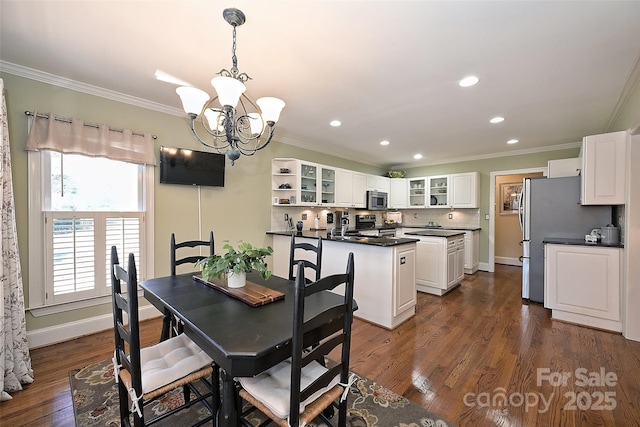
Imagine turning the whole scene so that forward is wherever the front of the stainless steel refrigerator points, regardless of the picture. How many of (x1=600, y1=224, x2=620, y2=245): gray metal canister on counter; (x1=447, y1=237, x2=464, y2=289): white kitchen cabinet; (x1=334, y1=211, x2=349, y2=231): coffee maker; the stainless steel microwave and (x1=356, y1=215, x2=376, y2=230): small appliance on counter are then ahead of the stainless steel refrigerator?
4

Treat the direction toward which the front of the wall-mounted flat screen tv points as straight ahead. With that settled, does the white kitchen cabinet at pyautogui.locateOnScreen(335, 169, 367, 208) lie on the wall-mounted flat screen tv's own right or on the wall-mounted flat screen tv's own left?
on the wall-mounted flat screen tv's own left

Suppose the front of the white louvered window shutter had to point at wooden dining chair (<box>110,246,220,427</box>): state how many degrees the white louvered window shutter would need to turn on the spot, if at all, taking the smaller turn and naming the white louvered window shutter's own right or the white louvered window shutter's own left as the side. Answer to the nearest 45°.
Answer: approximately 45° to the white louvered window shutter's own right

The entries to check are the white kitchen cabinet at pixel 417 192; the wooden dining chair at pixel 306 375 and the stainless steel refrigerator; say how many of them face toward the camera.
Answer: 1

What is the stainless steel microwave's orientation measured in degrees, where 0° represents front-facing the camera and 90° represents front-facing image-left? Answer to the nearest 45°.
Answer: approximately 315°

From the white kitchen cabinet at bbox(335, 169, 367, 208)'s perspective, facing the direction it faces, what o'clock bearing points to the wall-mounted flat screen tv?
The wall-mounted flat screen tv is roughly at 3 o'clock from the white kitchen cabinet.

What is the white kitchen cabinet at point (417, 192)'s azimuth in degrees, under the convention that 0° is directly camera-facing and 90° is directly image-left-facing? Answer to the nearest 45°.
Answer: approximately 0°

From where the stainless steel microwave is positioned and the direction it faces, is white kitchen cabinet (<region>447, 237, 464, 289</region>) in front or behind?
in front

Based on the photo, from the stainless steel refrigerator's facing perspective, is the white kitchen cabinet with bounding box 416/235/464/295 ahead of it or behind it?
ahead

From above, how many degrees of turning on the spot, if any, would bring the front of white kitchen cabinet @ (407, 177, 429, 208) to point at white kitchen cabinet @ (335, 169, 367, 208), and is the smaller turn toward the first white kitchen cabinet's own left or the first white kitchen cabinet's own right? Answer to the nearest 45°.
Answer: approximately 45° to the first white kitchen cabinet's own right
